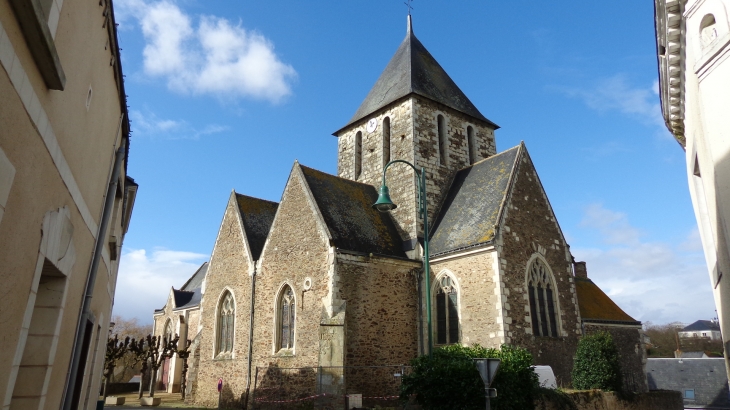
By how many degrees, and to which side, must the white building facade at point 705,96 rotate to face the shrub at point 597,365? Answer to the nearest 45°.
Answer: approximately 90° to its right

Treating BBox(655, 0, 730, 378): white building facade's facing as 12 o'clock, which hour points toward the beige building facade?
The beige building facade is roughly at 12 o'clock from the white building facade.

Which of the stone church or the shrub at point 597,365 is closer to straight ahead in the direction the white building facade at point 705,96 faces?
the stone church

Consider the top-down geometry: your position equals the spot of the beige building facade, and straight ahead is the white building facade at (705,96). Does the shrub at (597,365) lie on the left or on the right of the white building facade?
left

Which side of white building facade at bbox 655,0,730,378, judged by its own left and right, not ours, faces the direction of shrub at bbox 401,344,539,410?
right

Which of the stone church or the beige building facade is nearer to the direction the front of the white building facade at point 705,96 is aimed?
the beige building facade

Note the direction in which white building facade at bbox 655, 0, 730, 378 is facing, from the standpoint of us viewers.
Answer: facing the viewer and to the left of the viewer
